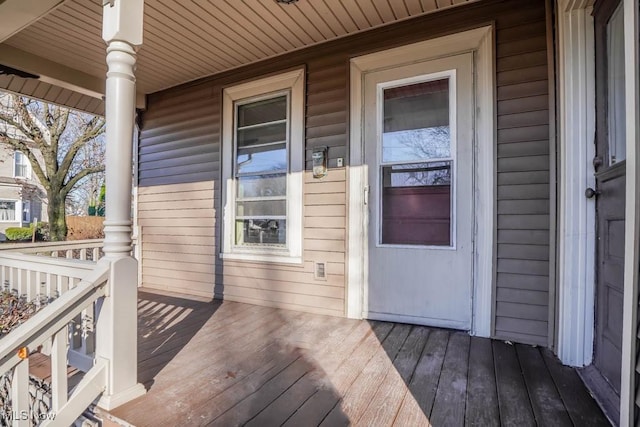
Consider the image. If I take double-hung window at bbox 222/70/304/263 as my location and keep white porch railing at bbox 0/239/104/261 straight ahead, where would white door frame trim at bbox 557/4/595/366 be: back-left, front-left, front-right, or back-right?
back-left

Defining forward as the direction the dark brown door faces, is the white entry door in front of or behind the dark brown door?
in front

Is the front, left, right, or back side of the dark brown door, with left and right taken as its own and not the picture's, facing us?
left

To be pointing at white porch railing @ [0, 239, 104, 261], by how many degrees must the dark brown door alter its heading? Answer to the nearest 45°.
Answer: approximately 45° to its left

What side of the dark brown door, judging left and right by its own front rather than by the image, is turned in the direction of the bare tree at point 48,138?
front

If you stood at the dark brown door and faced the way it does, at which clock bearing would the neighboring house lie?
The neighboring house is roughly at 12 o'clock from the dark brown door.

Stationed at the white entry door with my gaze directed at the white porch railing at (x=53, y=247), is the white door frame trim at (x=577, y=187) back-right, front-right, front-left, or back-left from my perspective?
back-left

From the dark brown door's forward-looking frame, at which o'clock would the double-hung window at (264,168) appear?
The double-hung window is roughly at 12 o'clock from the dark brown door.
